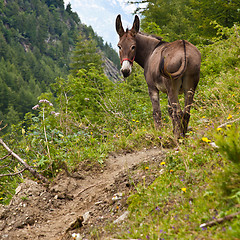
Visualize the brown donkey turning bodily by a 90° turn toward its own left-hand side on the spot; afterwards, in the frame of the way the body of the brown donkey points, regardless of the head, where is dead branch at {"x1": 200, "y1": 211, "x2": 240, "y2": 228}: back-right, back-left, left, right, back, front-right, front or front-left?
front-left

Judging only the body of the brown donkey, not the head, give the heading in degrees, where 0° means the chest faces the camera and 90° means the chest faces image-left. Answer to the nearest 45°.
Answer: approximately 135°
